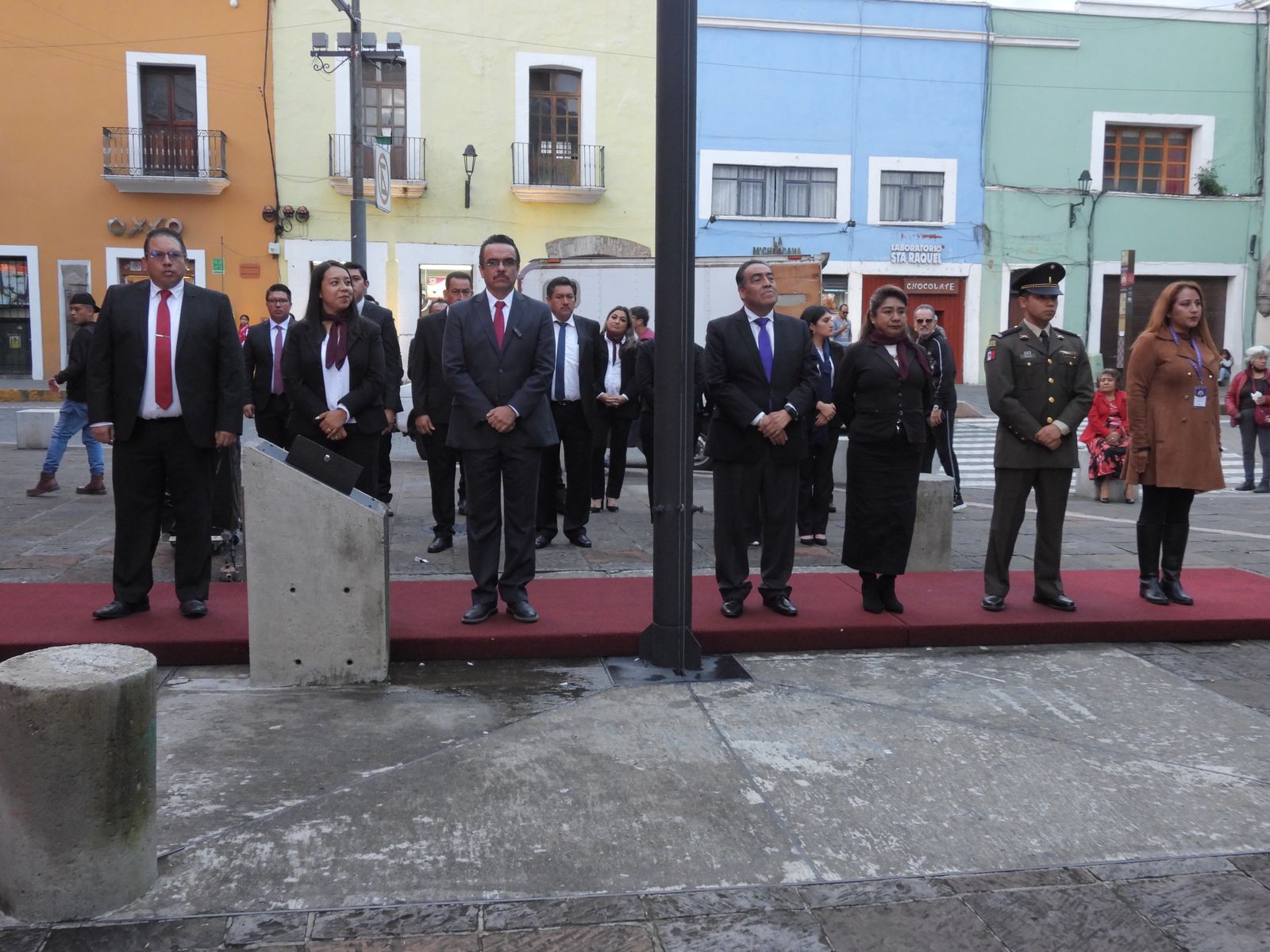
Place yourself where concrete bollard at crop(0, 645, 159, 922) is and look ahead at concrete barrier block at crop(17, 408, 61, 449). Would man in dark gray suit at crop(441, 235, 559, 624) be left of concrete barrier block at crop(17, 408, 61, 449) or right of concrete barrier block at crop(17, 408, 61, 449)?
right

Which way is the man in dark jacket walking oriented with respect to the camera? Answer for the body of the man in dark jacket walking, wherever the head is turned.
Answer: to the viewer's left

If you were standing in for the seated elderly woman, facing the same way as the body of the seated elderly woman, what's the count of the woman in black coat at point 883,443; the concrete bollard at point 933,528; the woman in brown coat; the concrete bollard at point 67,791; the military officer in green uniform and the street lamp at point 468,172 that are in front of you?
5

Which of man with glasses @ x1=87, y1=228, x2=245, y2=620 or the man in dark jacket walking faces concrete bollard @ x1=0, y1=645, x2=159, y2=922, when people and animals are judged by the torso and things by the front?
the man with glasses

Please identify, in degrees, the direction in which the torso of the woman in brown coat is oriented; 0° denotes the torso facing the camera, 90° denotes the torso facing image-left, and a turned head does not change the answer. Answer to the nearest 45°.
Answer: approximately 315°

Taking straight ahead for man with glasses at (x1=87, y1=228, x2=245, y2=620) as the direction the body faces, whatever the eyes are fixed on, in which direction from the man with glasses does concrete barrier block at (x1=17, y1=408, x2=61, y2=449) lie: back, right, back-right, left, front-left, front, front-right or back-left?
back

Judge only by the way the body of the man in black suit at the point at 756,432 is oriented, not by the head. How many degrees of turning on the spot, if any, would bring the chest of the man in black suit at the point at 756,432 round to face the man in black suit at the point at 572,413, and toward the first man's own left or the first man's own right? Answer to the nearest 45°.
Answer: approximately 135° to the first man's own right

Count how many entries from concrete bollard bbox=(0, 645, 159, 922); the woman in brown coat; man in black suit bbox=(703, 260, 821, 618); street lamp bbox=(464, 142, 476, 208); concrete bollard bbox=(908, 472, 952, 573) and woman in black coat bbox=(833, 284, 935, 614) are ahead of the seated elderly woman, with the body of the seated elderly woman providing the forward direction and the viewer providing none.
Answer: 5
